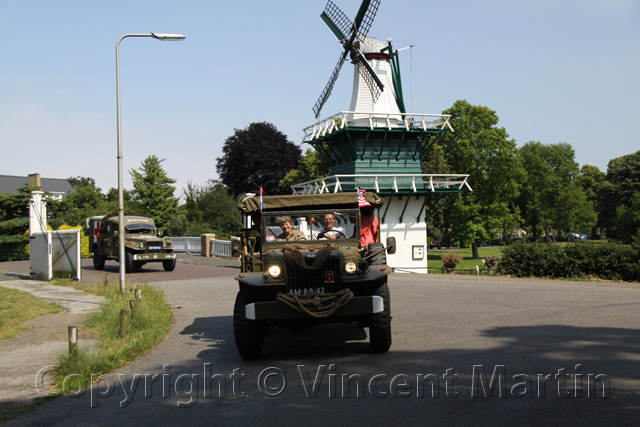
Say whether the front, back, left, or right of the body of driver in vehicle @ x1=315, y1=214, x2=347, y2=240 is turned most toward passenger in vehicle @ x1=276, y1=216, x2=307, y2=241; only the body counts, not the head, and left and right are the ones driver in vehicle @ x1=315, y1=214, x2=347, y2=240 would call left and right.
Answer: right

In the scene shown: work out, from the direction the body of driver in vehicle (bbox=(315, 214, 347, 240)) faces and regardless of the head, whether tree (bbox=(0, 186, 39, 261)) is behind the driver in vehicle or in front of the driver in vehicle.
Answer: behind

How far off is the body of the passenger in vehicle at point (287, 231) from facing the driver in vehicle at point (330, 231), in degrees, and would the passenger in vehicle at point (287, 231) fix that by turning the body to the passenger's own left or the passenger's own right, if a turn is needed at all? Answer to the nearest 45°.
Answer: approximately 90° to the passenger's own left

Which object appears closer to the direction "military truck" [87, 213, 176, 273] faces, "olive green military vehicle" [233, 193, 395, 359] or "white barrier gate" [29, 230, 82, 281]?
the olive green military vehicle

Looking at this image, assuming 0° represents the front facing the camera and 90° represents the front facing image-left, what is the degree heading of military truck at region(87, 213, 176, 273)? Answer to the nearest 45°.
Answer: approximately 315°

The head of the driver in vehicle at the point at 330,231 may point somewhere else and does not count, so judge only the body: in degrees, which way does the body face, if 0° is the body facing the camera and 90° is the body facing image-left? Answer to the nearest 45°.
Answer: approximately 0°

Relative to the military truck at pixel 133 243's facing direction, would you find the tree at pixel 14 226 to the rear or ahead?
to the rear

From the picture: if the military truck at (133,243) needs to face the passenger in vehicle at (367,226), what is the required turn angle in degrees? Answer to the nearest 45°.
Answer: approximately 45° to its right

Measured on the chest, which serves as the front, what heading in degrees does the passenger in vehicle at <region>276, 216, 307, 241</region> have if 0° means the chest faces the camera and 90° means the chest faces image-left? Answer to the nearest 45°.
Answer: approximately 0°
